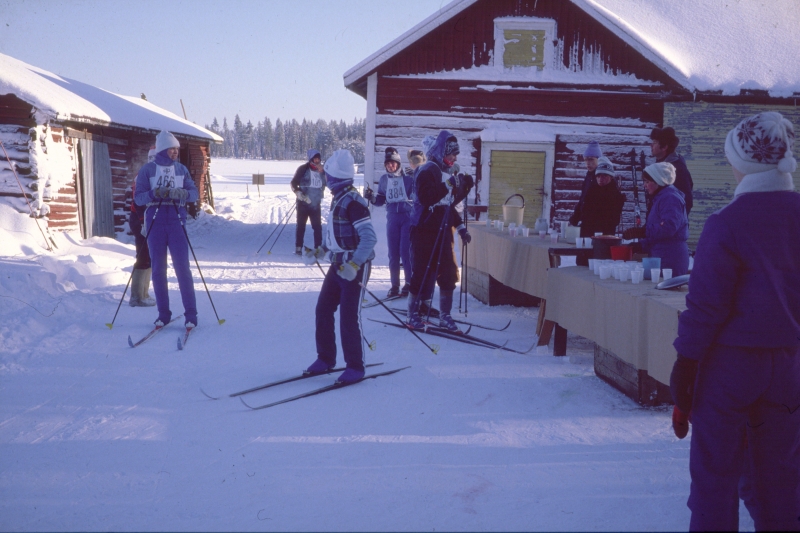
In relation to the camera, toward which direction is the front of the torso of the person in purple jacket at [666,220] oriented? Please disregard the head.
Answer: to the viewer's left

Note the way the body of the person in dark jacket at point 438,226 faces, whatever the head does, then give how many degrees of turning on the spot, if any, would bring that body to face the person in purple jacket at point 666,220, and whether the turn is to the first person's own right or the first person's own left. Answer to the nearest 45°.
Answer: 0° — they already face them

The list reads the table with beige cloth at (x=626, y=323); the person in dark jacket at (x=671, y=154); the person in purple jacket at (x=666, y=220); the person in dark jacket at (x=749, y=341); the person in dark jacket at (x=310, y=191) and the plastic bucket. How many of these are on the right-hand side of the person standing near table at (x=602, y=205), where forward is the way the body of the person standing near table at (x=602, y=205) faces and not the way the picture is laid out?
2

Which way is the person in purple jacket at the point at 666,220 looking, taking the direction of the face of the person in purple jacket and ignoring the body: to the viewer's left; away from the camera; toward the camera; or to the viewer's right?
to the viewer's left

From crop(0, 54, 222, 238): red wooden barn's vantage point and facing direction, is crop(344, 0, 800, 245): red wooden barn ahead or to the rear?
ahead

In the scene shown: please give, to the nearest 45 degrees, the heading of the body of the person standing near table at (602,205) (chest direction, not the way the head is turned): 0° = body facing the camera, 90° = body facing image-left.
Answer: approximately 45°

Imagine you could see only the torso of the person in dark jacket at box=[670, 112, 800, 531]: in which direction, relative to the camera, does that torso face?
away from the camera

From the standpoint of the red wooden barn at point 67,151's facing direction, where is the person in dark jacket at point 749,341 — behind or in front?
in front

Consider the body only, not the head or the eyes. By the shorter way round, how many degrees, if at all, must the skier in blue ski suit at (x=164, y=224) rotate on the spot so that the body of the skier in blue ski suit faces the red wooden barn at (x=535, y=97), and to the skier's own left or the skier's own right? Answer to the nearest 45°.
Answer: approximately 135° to the skier's own left

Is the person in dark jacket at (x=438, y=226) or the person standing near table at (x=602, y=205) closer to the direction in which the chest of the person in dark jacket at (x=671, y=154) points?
the person in dark jacket
